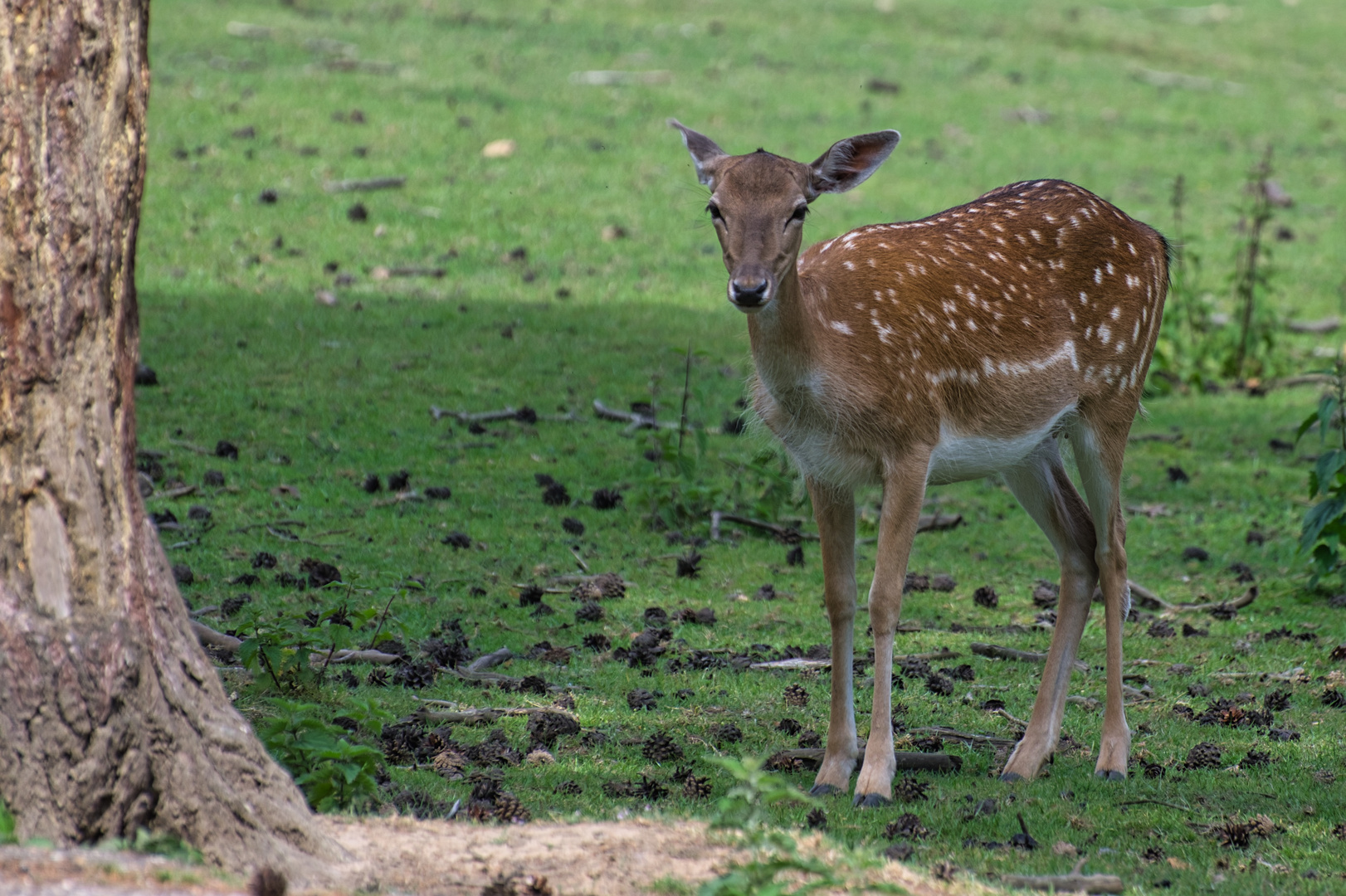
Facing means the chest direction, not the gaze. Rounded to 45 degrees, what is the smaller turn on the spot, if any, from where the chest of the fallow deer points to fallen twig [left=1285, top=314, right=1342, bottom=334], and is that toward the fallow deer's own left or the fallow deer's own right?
approximately 135° to the fallow deer's own right

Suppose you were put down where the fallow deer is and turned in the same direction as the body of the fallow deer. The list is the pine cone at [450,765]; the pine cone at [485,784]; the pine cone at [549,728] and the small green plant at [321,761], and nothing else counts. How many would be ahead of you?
4

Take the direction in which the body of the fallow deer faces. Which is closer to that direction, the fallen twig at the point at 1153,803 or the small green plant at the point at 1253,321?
the fallen twig

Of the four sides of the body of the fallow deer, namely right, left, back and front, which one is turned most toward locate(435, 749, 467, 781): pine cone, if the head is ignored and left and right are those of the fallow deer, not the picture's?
front

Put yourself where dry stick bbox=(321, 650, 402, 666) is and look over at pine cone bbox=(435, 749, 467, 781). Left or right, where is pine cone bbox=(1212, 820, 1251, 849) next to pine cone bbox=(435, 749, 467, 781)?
left

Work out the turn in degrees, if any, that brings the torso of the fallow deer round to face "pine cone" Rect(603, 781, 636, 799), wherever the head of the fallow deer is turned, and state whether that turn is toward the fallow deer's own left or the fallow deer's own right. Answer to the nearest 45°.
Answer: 0° — it already faces it

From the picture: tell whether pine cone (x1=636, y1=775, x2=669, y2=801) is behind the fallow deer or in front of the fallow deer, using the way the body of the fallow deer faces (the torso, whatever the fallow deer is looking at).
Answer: in front

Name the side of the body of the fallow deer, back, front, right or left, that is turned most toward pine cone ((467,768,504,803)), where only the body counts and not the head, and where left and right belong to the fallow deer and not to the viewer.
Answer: front

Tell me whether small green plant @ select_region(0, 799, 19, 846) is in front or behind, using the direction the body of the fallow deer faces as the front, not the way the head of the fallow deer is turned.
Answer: in front

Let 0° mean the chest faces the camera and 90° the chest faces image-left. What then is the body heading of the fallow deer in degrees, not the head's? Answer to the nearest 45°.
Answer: approximately 45°

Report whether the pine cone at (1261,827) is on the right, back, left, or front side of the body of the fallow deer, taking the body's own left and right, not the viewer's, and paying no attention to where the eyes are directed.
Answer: left

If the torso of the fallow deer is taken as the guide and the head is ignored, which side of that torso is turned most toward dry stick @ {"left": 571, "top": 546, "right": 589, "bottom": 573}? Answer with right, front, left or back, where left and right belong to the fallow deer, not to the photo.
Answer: right
